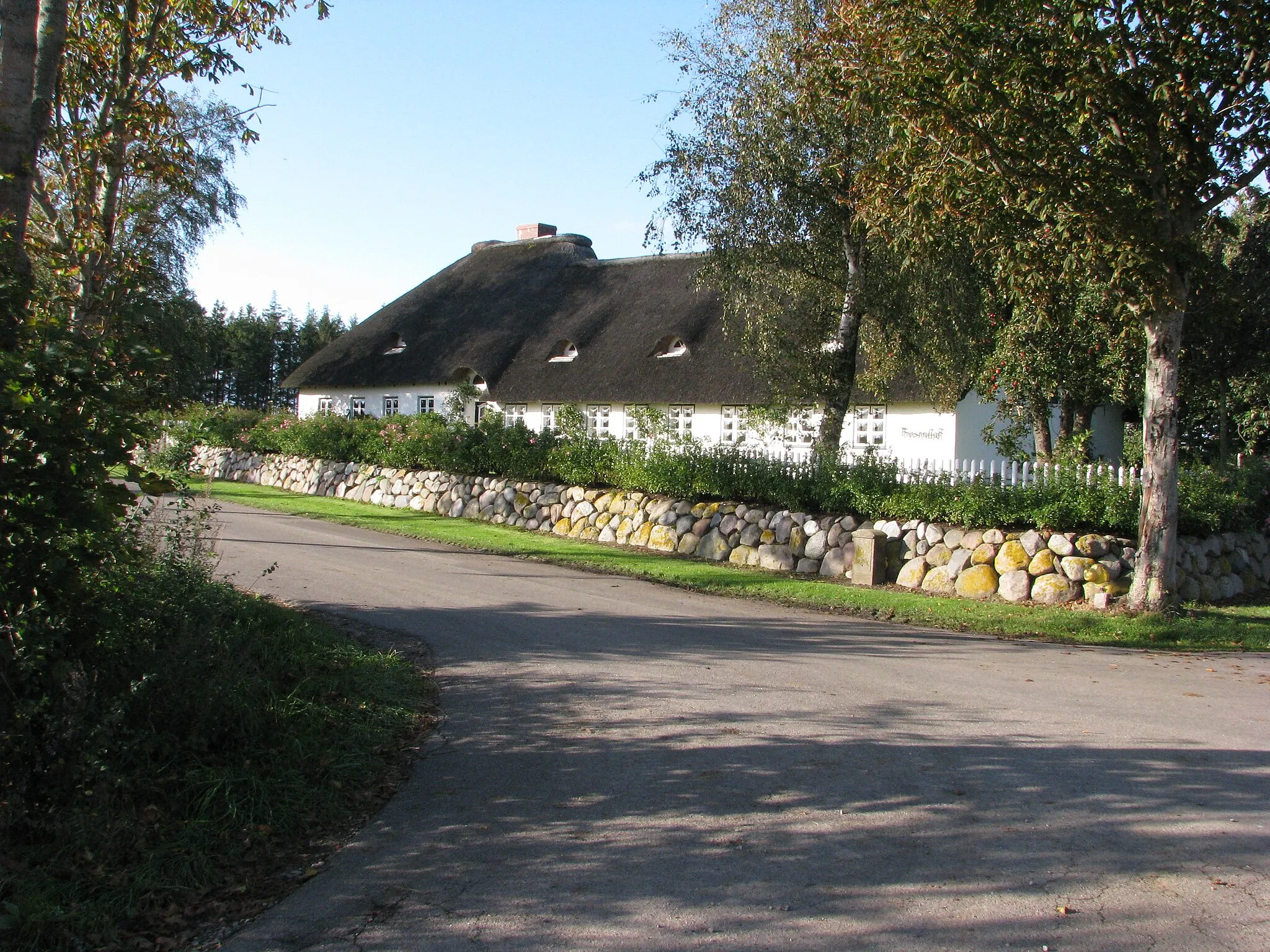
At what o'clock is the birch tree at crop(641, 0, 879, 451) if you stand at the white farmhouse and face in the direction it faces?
The birch tree is roughly at 10 o'clock from the white farmhouse.

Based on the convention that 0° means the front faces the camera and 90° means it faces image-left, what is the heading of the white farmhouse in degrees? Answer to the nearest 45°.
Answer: approximately 45°
